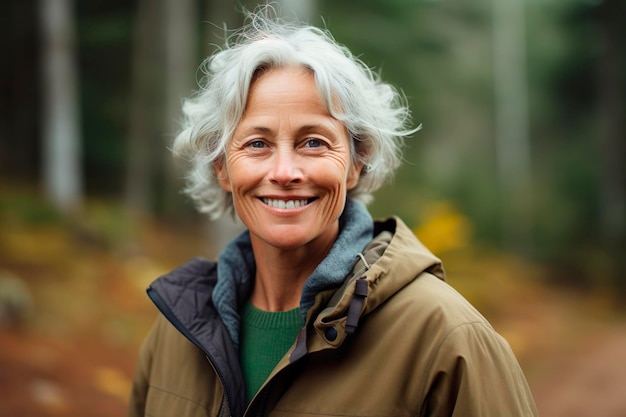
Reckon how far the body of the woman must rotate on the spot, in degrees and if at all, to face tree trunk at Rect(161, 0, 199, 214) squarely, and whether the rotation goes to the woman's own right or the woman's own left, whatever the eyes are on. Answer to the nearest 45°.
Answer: approximately 135° to the woman's own right

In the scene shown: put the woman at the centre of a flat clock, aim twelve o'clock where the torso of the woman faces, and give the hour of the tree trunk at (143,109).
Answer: The tree trunk is roughly at 4 o'clock from the woman.

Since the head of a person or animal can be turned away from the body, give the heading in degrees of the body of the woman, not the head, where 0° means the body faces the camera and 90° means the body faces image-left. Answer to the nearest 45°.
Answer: approximately 45°
